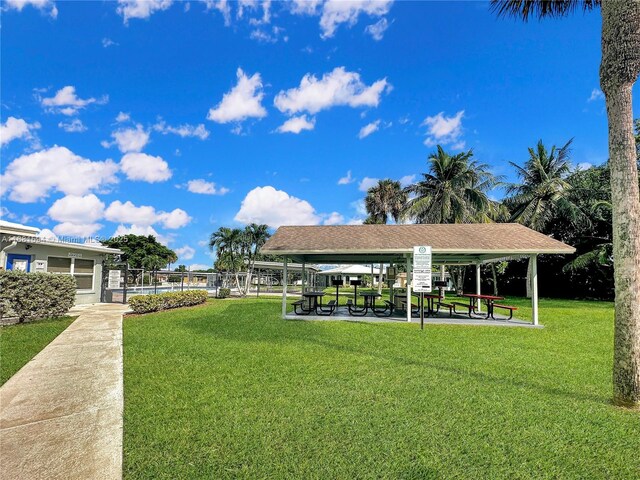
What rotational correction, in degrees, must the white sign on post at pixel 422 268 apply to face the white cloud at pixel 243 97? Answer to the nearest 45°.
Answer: approximately 135° to its right

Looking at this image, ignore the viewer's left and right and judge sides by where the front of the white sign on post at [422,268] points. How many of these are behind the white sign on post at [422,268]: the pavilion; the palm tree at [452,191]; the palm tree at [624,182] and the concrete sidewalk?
2

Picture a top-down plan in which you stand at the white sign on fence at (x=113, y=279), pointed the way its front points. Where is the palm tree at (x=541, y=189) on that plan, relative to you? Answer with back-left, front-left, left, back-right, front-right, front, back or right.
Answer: left

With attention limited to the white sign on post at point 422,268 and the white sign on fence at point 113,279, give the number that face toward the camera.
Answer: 2

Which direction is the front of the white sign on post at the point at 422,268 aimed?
toward the camera

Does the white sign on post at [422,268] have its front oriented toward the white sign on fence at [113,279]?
no

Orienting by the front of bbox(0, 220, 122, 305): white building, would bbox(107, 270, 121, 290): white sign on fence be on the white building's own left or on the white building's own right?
on the white building's own left

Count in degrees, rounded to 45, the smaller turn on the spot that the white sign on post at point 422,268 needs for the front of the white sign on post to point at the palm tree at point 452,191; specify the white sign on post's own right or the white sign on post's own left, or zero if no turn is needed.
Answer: approximately 180°

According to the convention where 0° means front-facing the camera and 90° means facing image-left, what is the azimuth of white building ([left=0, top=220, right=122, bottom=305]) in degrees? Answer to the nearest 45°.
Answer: approximately 315°

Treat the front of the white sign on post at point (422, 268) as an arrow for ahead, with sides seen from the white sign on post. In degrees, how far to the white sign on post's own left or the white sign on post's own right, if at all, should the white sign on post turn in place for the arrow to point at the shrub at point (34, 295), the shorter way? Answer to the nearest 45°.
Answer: approximately 90° to the white sign on post's own right

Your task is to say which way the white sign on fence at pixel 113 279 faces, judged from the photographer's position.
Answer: facing the viewer
